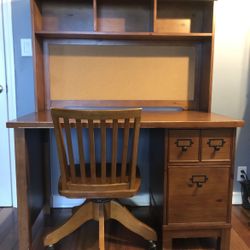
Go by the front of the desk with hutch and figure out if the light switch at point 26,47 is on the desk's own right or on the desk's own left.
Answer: on the desk's own right

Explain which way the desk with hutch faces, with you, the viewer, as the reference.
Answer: facing the viewer

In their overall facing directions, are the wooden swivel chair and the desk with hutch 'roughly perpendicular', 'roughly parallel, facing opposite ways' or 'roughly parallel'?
roughly parallel, facing opposite ways

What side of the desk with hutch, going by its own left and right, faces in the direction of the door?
right

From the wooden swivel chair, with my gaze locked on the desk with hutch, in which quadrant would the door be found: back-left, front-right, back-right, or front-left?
front-left

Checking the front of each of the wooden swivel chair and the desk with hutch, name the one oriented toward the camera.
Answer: the desk with hutch

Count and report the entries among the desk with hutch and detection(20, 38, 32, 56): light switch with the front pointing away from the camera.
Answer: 0

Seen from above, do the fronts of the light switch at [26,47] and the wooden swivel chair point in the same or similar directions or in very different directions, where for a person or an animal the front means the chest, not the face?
very different directions

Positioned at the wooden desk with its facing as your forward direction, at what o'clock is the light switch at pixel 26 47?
The light switch is roughly at 4 o'clock from the wooden desk.

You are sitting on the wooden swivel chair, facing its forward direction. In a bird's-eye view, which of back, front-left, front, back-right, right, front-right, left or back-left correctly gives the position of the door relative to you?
front-left

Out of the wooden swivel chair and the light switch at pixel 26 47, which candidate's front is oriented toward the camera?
the light switch

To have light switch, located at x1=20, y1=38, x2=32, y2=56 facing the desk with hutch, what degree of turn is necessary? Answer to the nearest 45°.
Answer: approximately 90° to its left

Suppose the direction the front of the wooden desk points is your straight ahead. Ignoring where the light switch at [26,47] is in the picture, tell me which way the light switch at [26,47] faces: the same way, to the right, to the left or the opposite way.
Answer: the same way

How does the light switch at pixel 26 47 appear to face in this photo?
toward the camera

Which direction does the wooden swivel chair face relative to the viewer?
away from the camera

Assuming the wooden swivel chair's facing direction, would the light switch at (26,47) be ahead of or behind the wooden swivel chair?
ahead

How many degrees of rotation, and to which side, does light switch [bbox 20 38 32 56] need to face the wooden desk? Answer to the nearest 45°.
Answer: approximately 45° to its left
